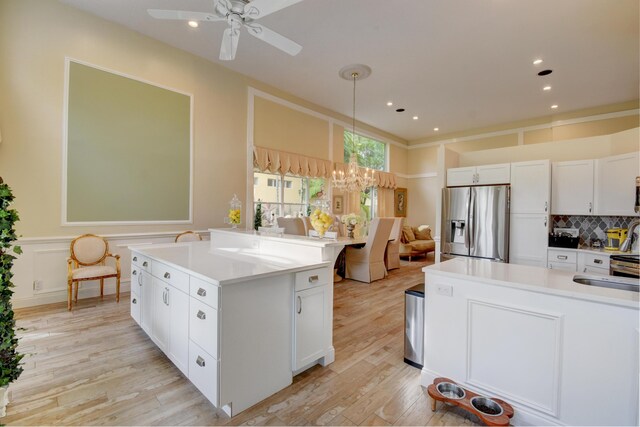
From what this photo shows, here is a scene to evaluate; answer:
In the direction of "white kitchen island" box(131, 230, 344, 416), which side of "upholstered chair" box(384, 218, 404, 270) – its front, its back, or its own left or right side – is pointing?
left

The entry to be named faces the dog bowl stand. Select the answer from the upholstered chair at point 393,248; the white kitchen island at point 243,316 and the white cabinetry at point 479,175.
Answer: the white cabinetry

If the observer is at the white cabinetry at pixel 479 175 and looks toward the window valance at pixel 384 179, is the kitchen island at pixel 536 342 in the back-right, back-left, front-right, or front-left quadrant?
back-left

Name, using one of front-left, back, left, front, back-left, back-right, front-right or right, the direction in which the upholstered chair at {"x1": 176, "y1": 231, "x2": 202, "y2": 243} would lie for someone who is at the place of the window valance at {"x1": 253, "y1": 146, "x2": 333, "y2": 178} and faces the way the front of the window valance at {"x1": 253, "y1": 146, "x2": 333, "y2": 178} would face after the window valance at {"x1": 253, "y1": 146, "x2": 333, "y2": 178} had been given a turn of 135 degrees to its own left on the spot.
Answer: back-left

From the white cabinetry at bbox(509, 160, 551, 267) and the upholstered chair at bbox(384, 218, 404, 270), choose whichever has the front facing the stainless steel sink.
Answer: the white cabinetry

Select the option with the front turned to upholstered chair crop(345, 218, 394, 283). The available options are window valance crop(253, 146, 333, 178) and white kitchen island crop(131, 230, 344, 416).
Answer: the window valance

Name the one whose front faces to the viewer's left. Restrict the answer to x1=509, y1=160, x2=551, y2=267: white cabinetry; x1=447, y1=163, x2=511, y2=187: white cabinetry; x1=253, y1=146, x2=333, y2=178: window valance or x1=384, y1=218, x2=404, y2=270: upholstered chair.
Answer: the upholstered chair

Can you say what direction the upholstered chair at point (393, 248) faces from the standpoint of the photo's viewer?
facing to the left of the viewer

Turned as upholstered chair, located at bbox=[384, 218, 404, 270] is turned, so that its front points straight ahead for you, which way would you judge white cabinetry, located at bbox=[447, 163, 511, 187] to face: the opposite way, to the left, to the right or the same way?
to the left

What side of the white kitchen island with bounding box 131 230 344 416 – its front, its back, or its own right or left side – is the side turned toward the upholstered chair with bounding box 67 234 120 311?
right

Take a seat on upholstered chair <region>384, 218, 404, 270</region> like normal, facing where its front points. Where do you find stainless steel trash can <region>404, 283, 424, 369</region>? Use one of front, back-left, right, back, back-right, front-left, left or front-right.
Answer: left

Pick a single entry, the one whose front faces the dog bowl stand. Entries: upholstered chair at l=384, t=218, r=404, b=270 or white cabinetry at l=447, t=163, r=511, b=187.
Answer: the white cabinetry

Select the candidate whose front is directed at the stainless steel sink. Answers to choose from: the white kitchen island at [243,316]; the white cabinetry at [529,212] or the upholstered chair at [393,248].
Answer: the white cabinetry

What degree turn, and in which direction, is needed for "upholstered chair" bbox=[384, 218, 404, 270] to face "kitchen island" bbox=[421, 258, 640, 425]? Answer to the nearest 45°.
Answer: approximately 90° to its left

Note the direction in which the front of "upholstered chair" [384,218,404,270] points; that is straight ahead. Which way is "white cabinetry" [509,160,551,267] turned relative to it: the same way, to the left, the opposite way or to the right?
to the left

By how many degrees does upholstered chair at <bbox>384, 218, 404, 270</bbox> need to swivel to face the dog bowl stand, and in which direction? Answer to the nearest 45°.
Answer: approximately 90° to its left

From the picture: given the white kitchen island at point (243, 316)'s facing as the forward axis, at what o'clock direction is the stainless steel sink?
The stainless steel sink is roughly at 8 o'clock from the white kitchen island.

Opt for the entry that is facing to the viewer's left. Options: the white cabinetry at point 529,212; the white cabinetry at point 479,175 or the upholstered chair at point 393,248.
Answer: the upholstered chair
